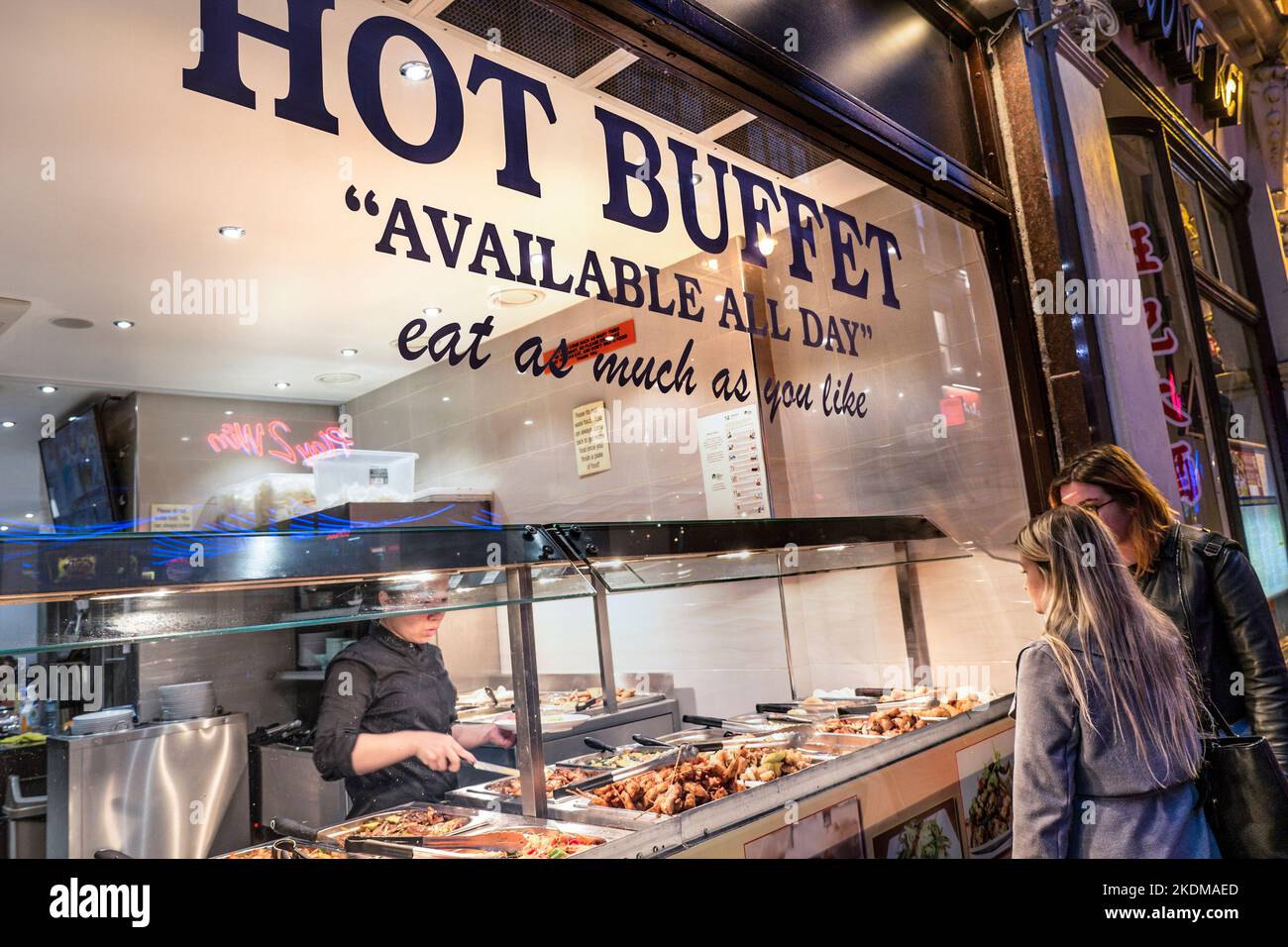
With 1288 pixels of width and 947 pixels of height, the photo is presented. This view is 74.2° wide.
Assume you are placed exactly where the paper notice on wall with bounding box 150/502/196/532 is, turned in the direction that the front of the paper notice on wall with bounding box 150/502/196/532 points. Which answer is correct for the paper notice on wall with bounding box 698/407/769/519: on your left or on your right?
on your left

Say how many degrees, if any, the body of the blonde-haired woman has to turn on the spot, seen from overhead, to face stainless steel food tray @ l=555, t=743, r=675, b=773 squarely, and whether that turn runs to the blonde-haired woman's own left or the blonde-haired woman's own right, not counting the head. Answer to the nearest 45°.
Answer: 0° — they already face it

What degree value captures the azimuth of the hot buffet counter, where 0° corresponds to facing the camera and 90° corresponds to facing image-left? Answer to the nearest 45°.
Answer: approximately 315°

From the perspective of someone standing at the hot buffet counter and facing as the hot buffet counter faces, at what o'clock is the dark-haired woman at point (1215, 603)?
The dark-haired woman is roughly at 11 o'clock from the hot buffet counter.

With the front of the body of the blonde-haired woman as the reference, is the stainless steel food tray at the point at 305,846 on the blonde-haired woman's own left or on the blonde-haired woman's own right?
on the blonde-haired woman's own left

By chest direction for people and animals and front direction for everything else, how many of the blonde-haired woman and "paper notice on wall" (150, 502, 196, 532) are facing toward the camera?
1

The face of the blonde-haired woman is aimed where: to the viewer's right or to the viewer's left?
to the viewer's left

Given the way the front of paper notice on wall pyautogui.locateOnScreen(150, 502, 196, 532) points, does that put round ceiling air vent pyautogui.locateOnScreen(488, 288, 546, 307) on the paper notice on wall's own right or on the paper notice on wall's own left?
on the paper notice on wall's own left
